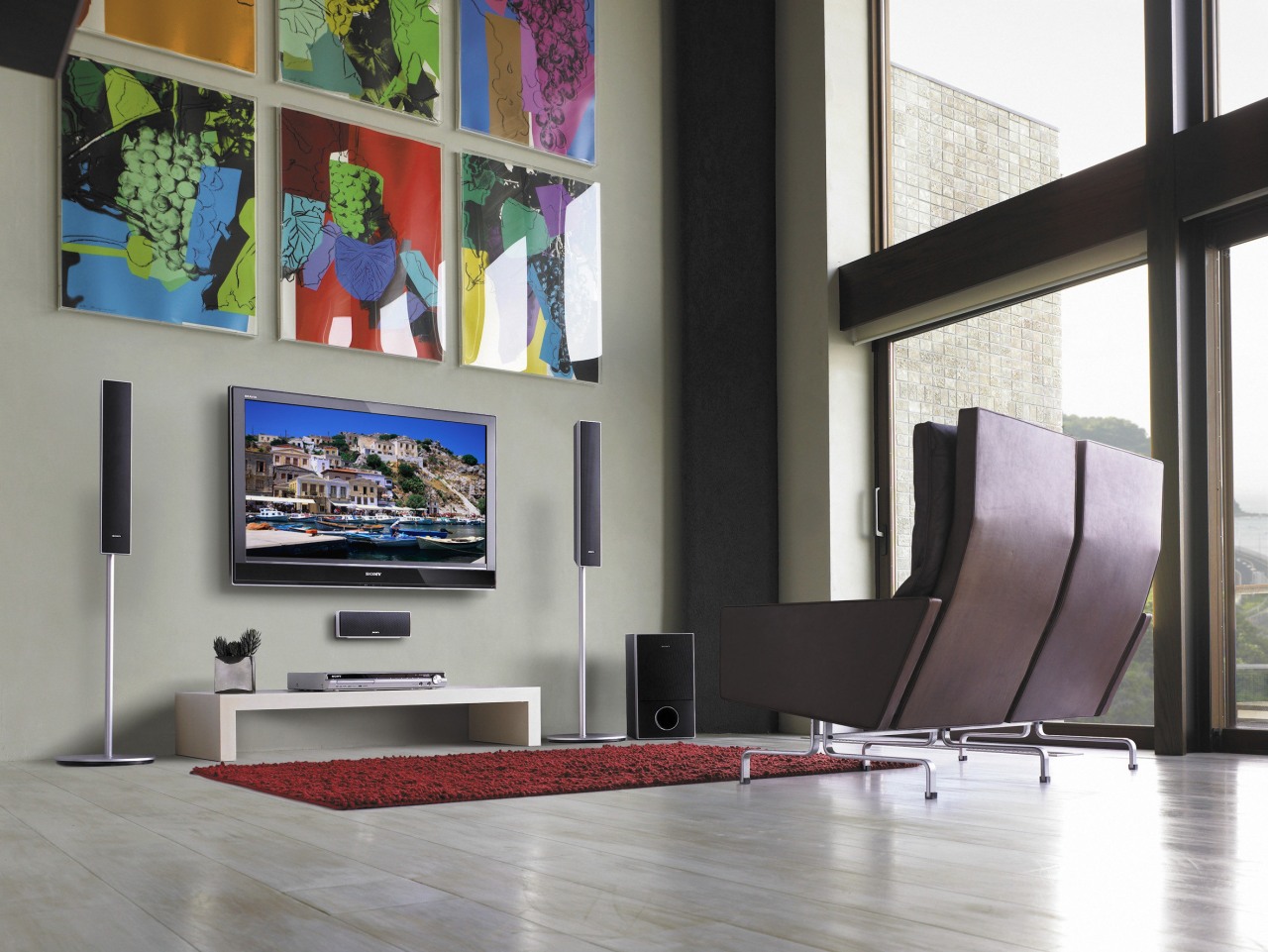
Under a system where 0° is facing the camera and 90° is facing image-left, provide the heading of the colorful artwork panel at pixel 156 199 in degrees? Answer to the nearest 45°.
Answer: approximately 315°

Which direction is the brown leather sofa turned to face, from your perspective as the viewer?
facing away from the viewer and to the left of the viewer

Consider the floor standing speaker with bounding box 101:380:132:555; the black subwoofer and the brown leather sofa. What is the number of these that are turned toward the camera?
2

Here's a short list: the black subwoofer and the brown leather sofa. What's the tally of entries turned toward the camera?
1

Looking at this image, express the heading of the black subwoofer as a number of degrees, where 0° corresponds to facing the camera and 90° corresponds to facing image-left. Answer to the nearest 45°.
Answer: approximately 0°
